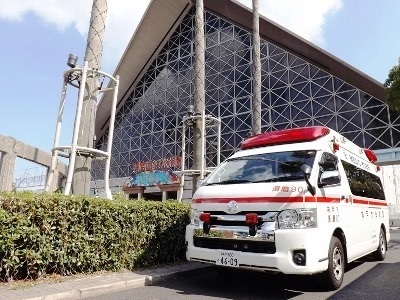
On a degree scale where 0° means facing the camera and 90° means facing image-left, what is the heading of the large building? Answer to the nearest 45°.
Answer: approximately 45°

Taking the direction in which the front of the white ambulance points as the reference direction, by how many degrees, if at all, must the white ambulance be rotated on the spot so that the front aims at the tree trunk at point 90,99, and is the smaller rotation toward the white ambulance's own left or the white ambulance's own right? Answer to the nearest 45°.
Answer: approximately 45° to the white ambulance's own right

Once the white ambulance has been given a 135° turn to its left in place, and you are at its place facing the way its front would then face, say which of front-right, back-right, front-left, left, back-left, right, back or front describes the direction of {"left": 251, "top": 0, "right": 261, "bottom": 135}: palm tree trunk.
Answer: left

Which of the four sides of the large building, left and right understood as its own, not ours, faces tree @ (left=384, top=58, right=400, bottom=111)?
left

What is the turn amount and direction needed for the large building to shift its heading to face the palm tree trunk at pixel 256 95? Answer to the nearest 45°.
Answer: approximately 45° to its left

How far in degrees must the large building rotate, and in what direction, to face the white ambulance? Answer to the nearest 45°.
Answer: approximately 45° to its left

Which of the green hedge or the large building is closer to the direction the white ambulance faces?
the green hedge

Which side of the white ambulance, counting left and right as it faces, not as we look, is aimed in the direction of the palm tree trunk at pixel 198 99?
right

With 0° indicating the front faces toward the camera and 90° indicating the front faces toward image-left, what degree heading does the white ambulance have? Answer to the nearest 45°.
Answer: approximately 45°

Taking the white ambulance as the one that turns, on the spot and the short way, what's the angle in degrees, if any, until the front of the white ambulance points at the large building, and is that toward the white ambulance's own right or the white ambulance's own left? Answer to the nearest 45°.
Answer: approximately 135° to the white ambulance's own right
